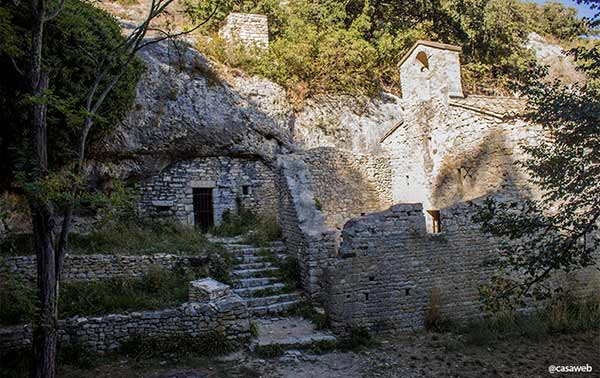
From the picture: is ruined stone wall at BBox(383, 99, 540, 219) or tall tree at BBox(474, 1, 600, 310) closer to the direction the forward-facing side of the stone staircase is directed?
the tall tree

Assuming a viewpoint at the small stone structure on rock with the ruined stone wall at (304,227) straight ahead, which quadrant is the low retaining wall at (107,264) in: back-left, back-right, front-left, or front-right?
front-right

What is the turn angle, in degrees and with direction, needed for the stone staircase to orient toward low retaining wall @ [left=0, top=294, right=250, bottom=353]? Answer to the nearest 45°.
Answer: approximately 45° to its right

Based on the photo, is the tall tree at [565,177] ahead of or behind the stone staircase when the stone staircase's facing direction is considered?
ahead

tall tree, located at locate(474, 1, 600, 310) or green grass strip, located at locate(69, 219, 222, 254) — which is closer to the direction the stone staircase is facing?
the tall tree

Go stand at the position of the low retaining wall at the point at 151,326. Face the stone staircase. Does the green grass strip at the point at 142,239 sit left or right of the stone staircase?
left

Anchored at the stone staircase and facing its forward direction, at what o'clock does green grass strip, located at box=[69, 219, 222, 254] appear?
The green grass strip is roughly at 4 o'clock from the stone staircase.

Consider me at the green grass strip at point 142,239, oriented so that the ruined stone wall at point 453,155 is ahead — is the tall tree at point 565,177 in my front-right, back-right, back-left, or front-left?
front-right

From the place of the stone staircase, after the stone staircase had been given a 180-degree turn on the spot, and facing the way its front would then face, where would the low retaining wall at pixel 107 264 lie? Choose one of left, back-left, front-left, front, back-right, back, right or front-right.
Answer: left

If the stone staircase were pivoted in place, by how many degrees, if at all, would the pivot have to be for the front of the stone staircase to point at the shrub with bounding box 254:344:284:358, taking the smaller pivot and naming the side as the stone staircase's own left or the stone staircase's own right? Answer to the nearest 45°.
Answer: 0° — it already faces it

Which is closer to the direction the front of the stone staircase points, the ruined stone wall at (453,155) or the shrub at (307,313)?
the shrub

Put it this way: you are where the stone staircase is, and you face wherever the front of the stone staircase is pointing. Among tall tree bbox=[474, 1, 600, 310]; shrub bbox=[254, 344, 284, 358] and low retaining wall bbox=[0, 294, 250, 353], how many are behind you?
0

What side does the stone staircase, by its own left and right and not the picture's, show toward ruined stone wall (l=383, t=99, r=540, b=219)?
left

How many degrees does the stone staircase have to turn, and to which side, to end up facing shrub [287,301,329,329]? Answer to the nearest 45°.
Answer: approximately 45° to its left

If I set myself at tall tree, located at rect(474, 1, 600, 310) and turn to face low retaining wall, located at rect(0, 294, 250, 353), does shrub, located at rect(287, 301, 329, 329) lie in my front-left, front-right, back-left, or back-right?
front-right

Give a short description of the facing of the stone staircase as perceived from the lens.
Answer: facing the viewer
